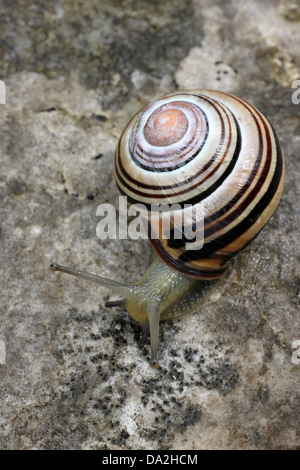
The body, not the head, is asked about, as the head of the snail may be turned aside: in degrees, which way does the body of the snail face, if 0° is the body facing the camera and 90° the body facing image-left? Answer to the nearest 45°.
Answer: approximately 45°
